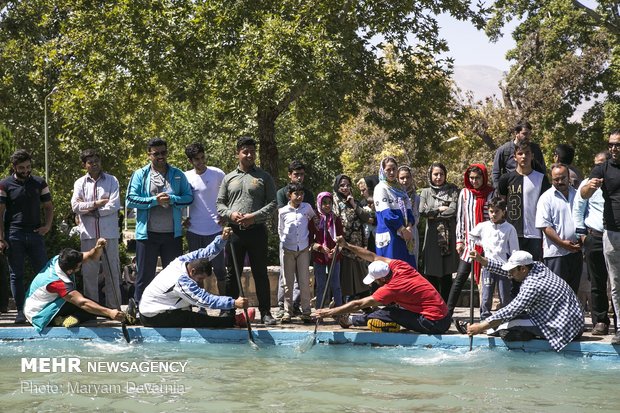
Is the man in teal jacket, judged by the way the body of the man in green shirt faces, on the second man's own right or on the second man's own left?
on the second man's own right

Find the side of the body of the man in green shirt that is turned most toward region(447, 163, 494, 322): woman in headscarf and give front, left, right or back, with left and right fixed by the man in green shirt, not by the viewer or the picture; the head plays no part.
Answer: left

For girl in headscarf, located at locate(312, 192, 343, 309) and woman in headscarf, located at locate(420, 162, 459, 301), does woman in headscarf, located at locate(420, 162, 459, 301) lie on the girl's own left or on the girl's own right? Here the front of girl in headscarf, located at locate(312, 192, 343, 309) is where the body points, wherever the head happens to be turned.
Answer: on the girl's own left

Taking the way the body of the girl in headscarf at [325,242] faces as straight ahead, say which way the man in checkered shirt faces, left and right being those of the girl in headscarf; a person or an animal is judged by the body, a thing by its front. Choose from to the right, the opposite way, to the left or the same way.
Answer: to the right

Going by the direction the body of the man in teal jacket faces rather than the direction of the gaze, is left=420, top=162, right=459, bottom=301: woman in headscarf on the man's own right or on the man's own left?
on the man's own left

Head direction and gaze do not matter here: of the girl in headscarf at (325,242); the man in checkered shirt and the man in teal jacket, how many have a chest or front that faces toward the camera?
2

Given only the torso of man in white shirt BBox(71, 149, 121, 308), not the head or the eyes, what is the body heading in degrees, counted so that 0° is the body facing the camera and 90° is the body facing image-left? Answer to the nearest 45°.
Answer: approximately 0°

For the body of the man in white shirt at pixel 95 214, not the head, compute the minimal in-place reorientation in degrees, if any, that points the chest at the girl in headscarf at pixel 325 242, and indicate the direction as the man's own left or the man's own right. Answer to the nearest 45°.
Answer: approximately 90° to the man's own left

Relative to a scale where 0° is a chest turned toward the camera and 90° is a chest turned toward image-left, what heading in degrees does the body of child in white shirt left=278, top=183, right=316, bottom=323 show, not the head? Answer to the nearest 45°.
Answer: approximately 0°

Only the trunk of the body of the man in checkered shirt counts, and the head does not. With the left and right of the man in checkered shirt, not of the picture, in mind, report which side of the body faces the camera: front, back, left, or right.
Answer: left

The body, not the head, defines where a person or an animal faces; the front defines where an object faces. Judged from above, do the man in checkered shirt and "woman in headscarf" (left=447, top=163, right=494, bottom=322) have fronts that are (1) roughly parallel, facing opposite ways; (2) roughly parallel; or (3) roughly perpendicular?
roughly perpendicular

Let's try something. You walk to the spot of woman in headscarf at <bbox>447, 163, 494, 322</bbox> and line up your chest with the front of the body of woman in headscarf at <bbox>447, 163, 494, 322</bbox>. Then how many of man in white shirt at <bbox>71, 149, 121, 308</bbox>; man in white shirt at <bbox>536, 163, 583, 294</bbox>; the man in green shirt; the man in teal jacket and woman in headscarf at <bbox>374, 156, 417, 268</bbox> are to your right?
4

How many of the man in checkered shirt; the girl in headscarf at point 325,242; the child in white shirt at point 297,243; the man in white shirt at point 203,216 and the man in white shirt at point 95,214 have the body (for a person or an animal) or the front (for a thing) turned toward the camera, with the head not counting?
4
